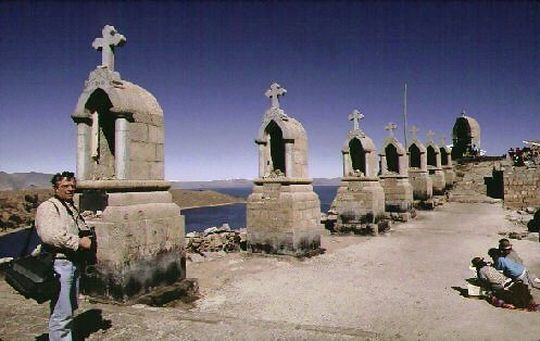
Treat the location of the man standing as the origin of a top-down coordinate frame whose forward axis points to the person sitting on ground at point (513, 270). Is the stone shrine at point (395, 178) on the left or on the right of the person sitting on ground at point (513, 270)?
left

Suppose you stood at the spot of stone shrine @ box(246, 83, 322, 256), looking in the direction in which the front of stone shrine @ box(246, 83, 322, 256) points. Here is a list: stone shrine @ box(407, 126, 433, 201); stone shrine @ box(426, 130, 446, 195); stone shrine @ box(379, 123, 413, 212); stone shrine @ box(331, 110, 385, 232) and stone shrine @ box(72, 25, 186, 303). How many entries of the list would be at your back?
4

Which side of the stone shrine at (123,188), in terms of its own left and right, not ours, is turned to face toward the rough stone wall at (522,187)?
back

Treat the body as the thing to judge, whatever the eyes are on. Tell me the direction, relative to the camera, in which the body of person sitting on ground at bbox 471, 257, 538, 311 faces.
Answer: to the viewer's left

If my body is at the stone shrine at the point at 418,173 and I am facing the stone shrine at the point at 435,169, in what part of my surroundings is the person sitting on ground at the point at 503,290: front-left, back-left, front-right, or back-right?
back-right

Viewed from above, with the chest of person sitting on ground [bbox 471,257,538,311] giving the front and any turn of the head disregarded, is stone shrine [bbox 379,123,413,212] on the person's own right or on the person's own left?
on the person's own right

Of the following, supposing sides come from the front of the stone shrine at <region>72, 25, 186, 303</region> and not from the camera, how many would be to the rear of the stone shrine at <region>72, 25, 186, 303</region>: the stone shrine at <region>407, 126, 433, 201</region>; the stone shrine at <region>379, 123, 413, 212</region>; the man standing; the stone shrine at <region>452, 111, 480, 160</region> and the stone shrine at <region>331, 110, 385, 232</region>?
4

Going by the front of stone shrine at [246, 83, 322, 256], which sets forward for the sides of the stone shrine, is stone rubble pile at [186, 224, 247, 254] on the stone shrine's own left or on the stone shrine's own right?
on the stone shrine's own right

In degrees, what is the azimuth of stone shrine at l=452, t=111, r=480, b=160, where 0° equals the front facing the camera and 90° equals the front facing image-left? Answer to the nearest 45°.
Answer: approximately 45°
